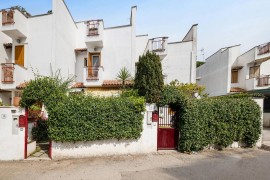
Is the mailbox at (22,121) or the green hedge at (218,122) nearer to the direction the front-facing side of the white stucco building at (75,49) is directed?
the mailbox

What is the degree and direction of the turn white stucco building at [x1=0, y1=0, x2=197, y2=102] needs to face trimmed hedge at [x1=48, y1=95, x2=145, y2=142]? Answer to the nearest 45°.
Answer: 0° — it already faces it

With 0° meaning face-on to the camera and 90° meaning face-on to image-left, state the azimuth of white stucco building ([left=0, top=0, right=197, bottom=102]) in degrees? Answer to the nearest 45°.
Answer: approximately 0°

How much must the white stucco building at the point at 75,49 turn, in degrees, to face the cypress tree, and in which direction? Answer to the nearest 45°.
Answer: approximately 45° to its left

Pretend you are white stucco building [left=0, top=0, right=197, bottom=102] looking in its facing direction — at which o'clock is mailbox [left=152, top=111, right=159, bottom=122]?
The mailbox is roughly at 11 o'clock from the white stucco building.
